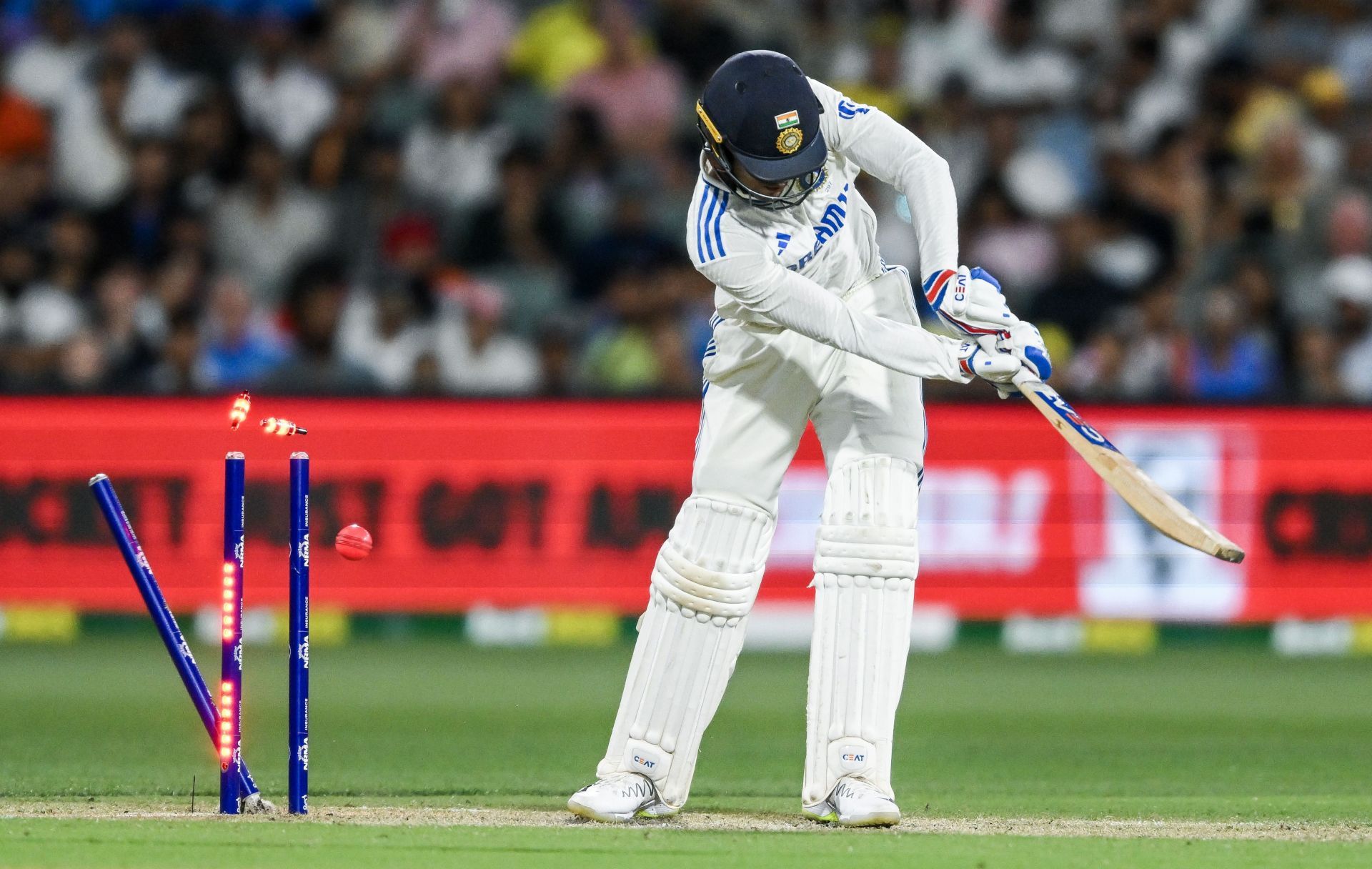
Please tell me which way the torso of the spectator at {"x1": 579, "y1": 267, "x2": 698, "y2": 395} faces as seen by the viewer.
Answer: toward the camera

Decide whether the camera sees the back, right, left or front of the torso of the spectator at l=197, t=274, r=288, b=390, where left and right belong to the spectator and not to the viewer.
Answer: front

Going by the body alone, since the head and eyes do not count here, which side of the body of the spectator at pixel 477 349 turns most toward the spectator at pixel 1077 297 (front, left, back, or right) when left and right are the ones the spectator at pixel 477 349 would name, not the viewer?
left

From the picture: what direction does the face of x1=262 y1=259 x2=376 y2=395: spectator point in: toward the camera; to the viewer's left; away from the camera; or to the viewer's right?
toward the camera

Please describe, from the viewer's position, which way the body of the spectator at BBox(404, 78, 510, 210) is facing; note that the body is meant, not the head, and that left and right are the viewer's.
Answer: facing the viewer

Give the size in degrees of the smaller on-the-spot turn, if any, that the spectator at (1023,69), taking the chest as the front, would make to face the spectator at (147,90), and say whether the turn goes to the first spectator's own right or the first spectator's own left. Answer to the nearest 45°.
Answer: approximately 90° to the first spectator's own right

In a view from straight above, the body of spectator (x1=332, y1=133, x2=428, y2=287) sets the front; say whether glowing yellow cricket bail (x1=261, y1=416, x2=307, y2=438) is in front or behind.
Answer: in front

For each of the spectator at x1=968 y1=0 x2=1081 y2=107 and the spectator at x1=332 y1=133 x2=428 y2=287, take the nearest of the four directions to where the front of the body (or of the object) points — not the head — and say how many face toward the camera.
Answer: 2

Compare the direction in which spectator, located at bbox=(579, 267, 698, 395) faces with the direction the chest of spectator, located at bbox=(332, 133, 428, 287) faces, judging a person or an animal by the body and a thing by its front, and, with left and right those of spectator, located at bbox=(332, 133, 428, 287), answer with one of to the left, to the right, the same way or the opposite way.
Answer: the same way

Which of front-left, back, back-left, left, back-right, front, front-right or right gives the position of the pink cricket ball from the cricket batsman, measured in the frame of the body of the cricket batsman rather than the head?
right

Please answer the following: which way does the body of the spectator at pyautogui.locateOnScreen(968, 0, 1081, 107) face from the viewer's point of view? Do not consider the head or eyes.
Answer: toward the camera

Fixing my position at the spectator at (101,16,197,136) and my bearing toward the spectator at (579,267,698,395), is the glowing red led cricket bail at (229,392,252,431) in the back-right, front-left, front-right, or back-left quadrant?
front-right

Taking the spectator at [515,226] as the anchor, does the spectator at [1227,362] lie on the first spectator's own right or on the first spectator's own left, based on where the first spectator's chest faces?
on the first spectator's own left

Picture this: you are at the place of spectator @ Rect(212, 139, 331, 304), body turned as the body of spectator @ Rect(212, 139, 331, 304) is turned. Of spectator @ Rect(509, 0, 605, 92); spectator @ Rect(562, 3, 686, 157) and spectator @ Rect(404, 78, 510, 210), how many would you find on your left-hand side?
3

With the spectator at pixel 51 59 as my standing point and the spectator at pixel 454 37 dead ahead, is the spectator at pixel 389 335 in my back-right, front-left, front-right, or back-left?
front-right

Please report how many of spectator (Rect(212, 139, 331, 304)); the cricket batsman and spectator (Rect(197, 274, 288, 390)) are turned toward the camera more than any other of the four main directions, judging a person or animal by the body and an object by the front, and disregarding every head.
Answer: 3

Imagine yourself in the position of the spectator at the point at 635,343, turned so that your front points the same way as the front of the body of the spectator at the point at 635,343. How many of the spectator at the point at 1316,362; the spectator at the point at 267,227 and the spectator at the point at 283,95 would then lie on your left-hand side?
1
